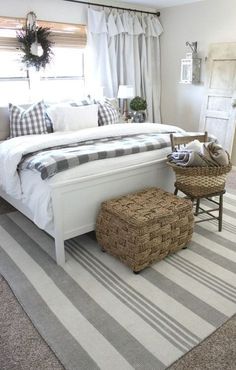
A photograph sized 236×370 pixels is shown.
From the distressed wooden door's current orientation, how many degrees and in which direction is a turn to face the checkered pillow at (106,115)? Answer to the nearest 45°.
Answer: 0° — it already faces it

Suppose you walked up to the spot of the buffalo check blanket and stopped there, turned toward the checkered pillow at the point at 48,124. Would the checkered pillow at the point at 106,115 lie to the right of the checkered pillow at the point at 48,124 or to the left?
right

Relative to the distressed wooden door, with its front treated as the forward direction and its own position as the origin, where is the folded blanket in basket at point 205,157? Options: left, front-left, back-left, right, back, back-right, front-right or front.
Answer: front-left

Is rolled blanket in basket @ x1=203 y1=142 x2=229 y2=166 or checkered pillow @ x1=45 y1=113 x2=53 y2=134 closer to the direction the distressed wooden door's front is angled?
the checkered pillow

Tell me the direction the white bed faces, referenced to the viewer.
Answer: facing the viewer and to the right of the viewer

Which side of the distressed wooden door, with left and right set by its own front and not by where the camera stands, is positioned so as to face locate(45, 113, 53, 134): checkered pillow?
front

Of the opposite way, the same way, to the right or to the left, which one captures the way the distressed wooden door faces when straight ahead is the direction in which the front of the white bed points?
to the right

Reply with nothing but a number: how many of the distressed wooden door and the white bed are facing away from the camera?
0

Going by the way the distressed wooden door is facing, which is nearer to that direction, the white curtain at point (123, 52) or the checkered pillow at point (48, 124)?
the checkered pillow

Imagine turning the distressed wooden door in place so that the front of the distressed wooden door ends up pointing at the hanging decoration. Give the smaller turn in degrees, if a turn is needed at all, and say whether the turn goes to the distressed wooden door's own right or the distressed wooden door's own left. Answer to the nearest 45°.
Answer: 0° — it already faces it

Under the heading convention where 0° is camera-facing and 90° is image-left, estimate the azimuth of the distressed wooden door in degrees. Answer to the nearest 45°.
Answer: approximately 45°

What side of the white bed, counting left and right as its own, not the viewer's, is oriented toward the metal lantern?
left

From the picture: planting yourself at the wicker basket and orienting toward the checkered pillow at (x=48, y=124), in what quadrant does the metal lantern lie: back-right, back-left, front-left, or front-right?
front-right

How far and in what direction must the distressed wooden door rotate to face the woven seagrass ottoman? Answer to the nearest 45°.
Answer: approximately 45° to its left
